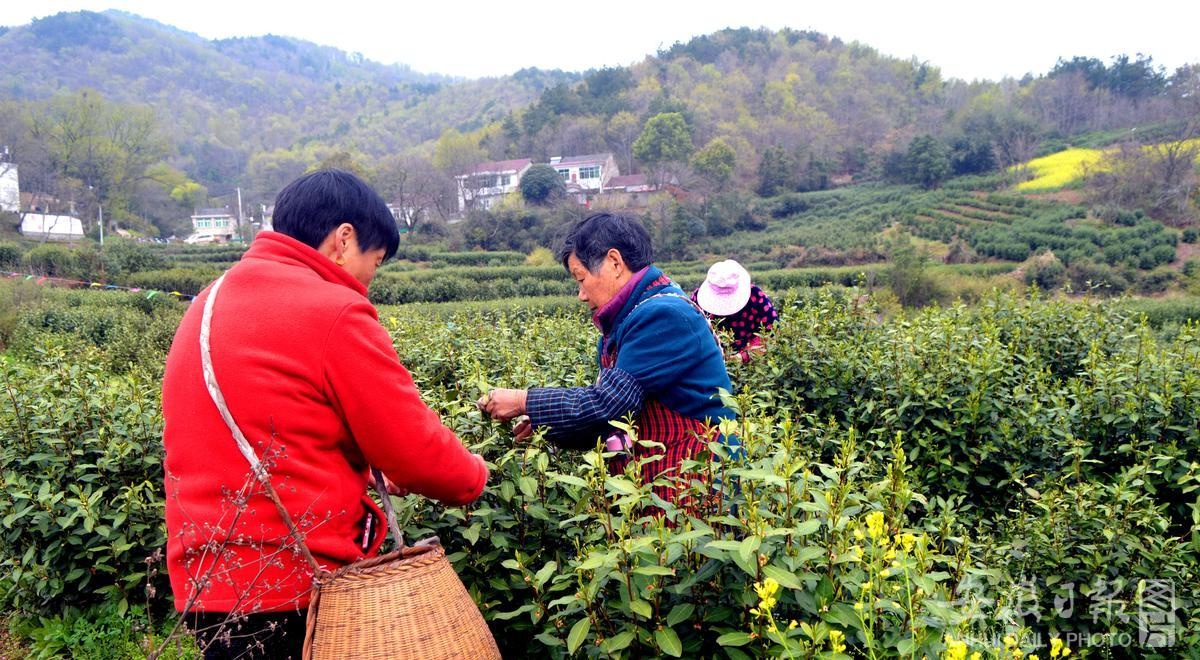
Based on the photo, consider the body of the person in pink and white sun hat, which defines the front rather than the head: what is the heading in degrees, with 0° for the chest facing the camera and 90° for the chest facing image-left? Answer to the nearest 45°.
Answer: approximately 45°

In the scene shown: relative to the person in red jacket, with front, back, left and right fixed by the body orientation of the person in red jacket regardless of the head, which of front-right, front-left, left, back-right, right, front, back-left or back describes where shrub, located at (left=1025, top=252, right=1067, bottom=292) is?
front

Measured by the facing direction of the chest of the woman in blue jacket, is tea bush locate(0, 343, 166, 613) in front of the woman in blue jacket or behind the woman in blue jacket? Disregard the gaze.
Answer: in front

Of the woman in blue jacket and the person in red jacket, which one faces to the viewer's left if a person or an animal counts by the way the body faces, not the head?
the woman in blue jacket

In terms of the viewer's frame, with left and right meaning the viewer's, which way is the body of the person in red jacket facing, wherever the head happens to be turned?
facing away from the viewer and to the right of the viewer

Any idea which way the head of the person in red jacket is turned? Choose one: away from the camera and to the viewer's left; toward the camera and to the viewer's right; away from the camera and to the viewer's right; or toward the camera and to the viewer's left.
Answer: away from the camera and to the viewer's right

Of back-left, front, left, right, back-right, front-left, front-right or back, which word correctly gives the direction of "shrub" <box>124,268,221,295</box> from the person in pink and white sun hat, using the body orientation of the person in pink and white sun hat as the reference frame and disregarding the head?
right

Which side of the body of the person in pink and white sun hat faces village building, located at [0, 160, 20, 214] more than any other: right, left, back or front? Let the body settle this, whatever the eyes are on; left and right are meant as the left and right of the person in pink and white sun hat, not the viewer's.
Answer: right

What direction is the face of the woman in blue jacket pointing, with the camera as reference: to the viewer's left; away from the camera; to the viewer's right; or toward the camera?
to the viewer's left

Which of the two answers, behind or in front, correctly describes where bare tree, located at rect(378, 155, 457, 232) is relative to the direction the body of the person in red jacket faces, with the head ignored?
in front

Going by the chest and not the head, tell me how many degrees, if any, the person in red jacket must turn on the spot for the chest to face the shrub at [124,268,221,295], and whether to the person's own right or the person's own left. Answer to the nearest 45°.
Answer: approximately 45° to the person's own left

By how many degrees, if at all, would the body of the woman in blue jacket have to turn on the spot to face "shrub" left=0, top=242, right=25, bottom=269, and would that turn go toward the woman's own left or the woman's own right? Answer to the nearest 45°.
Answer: approximately 45° to the woman's own right

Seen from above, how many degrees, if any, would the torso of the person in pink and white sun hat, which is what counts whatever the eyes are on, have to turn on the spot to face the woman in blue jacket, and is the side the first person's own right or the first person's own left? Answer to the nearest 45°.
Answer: approximately 45° to the first person's own left

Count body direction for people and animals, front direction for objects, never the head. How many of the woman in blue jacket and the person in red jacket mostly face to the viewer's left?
1

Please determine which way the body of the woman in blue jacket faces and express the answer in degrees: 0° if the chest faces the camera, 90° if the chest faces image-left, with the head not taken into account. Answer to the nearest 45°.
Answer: approximately 90°
